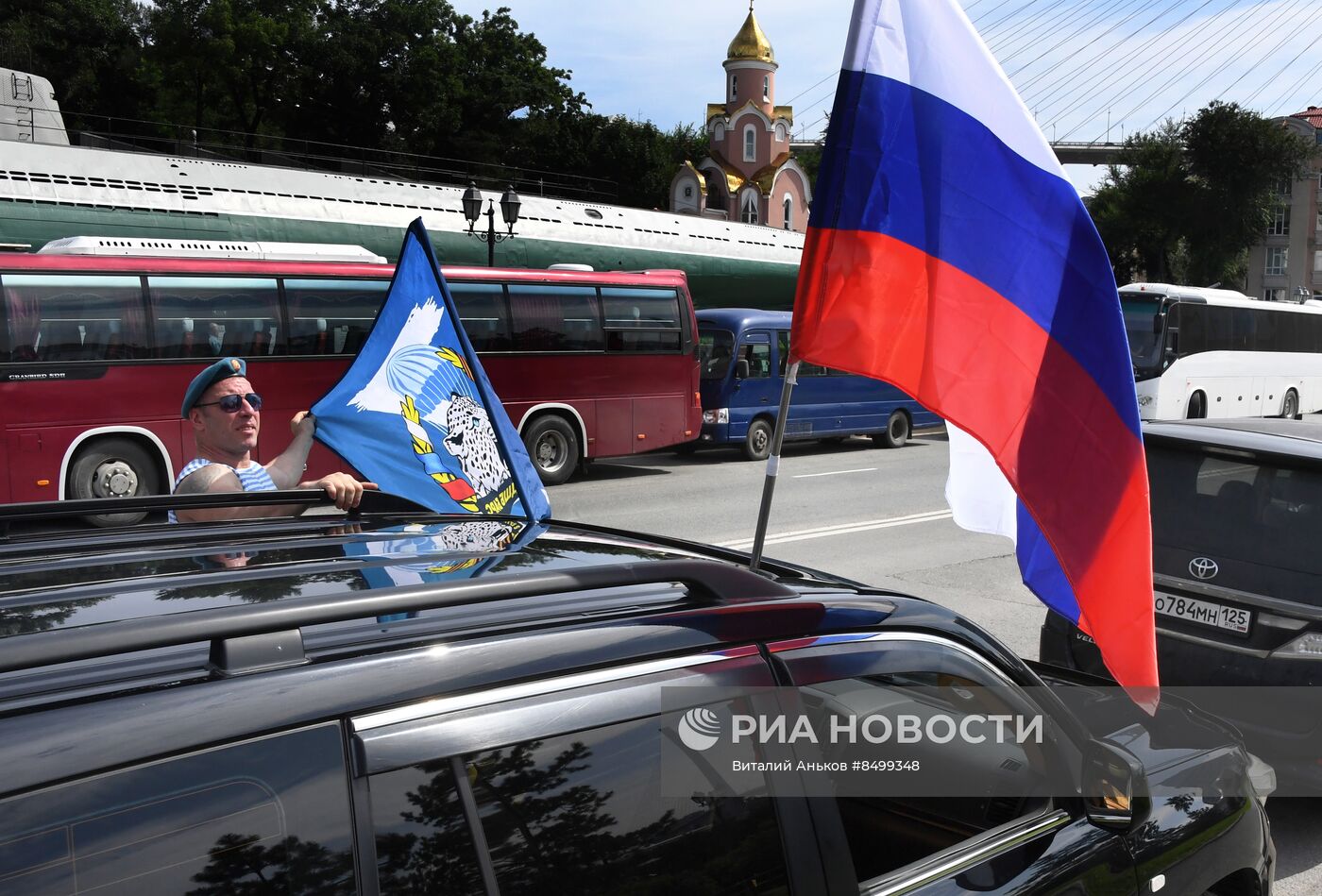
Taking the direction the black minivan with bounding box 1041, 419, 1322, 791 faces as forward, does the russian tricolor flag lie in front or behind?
behind

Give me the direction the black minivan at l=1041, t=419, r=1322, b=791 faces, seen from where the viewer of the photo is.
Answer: facing away from the viewer and to the right of the viewer

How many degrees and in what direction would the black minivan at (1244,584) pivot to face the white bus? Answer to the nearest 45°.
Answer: approximately 45° to its left

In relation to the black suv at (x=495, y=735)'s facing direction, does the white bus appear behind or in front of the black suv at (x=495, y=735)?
in front

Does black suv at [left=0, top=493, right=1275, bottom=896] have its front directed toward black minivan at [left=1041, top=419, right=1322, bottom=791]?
yes

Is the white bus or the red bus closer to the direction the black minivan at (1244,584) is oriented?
the white bus

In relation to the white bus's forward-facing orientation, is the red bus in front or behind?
in front

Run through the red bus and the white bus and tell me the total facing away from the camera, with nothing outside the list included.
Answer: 0

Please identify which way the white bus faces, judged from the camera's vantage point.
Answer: facing the viewer and to the left of the viewer

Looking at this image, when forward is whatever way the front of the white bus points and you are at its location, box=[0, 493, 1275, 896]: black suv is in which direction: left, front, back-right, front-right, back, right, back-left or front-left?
front-left

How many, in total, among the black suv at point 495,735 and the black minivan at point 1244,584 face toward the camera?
0

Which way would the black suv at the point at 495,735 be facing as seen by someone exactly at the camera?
facing away from the viewer and to the right of the viewer

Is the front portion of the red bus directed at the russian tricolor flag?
no

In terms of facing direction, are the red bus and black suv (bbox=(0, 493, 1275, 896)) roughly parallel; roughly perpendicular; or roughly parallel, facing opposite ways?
roughly parallel, facing opposite ways

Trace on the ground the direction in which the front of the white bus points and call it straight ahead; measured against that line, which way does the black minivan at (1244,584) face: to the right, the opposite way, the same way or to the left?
the opposite way
